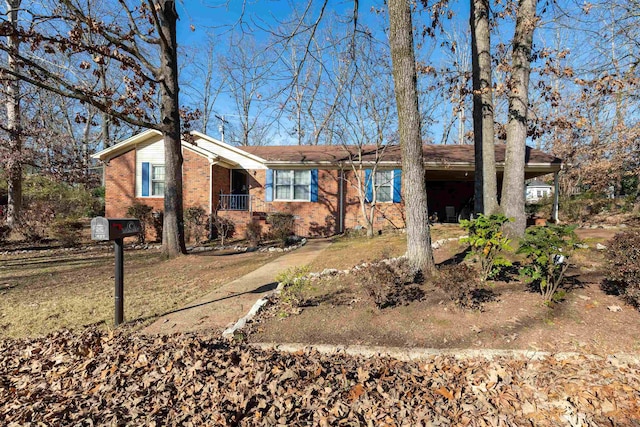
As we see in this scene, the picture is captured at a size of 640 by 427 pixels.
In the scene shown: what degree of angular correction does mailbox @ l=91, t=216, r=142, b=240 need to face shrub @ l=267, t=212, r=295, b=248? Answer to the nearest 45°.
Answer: approximately 180°

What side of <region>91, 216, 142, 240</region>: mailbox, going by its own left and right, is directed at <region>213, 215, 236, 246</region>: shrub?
back

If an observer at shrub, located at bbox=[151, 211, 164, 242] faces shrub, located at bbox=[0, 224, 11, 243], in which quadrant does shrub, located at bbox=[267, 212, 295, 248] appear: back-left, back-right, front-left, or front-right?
back-left

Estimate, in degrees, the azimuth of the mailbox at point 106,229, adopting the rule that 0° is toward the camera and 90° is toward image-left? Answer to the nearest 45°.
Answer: approximately 45°

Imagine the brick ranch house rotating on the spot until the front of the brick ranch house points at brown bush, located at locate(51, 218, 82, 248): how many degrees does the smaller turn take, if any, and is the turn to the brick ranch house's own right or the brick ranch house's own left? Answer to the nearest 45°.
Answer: approximately 90° to the brick ranch house's own right

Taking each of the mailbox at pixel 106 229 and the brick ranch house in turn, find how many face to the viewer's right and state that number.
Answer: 0

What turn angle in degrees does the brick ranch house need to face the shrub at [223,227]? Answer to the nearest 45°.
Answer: approximately 45° to its right

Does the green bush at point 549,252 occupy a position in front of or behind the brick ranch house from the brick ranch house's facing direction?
in front

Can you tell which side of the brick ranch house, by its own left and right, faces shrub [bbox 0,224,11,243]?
right
